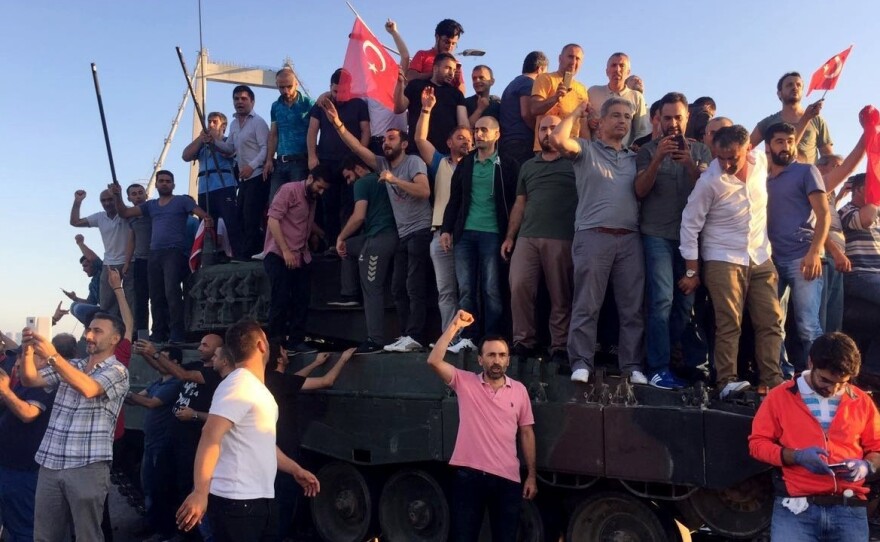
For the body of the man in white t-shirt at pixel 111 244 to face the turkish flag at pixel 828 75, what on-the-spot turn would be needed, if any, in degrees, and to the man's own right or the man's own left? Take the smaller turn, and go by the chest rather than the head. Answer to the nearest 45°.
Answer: approximately 45° to the man's own left

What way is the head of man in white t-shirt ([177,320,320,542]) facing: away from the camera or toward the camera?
away from the camera

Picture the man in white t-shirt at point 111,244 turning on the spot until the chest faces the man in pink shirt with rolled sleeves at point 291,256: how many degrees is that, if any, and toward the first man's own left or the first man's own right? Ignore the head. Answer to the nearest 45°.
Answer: approximately 45° to the first man's own left

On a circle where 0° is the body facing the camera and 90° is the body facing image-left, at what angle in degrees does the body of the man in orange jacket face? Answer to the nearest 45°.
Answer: approximately 0°

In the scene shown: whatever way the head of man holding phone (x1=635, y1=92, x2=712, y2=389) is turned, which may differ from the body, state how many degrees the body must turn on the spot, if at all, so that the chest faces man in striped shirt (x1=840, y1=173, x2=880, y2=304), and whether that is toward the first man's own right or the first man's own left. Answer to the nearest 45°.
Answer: approximately 135° to the first man's own left

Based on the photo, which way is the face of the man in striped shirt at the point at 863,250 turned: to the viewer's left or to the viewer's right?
to the viewer's left

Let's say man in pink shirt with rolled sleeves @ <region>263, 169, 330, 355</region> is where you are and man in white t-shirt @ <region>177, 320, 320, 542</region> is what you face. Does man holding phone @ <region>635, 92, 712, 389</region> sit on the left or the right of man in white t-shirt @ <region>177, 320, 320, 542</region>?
left

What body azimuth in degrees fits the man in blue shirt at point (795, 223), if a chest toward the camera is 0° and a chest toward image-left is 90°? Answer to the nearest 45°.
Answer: approximately 45°

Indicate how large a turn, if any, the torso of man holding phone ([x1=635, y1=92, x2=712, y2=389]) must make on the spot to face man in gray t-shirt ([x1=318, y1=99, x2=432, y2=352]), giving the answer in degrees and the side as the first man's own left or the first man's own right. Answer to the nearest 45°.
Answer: approximately 90° to the first man's own right

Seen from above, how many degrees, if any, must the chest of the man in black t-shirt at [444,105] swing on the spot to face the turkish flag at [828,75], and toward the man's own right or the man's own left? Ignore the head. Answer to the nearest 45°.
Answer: approximately 45° to the man's own left
